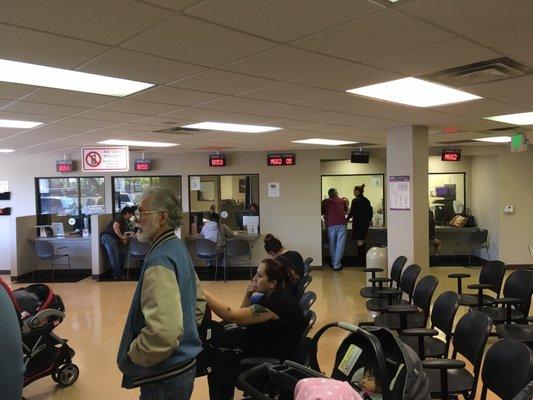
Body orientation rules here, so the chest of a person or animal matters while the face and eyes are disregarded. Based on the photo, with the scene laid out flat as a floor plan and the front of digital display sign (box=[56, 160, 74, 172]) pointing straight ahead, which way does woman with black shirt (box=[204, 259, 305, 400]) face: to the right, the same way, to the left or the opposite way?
to the right

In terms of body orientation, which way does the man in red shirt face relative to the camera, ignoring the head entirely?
away from the camera

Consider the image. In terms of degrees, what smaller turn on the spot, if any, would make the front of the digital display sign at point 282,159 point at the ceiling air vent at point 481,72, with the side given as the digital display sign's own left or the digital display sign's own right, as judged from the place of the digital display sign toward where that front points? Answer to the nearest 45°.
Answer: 0° — it already faces it

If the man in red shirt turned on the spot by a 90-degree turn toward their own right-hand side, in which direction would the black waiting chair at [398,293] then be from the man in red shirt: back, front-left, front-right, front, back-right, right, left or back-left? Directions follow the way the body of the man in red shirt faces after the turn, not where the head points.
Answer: right

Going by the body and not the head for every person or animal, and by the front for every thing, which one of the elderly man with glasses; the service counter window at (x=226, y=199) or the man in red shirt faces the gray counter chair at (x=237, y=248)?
the service counter window

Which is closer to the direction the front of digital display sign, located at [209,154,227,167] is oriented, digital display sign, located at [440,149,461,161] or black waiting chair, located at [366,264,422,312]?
the black waiting chair

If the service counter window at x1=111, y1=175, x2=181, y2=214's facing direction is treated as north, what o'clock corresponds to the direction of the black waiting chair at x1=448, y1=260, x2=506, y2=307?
The black waiting chair is roughly at 11 o'clock from the service counter window.

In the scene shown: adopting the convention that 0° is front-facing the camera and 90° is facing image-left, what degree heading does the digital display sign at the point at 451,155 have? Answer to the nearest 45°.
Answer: approximately 0°

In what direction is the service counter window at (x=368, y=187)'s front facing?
toward the camera

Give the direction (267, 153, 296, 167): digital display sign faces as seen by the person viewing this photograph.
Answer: facing the viewer

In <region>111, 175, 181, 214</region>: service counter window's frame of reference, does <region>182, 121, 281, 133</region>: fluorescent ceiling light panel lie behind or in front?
in front

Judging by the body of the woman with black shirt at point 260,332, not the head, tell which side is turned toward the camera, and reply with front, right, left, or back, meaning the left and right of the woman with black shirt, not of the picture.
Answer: left

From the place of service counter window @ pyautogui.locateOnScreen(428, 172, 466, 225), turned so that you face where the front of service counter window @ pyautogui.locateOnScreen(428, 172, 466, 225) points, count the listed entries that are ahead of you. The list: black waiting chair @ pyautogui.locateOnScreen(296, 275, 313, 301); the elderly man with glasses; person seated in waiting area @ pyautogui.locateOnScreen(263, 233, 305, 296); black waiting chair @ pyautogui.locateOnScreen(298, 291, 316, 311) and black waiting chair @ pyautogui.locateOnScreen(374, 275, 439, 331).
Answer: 5

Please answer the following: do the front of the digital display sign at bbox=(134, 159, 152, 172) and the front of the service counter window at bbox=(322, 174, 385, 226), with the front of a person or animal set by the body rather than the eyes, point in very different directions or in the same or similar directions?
same or similar directions

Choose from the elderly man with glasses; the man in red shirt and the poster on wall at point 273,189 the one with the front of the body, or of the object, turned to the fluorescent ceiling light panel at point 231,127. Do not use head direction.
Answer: the poster on wall
